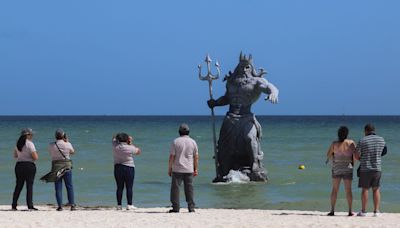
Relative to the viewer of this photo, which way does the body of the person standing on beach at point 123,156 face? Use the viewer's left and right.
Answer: facing away from the viewer and to the right of the viewer

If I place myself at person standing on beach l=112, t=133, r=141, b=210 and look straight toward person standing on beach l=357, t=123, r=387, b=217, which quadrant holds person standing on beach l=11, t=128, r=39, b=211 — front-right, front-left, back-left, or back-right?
back-right

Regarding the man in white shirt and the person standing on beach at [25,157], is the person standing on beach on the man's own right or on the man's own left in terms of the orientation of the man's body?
on the man's own left

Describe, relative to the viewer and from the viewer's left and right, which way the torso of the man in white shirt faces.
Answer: facing away from the viewer

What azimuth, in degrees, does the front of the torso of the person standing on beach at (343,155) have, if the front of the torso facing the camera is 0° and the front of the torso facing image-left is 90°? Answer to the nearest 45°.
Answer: approximately 180°

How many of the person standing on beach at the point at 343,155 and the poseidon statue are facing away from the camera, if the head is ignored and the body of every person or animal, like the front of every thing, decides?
1

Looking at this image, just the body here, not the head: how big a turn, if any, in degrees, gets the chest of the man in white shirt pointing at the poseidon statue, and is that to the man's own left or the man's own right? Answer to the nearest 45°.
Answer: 0° — they already face it

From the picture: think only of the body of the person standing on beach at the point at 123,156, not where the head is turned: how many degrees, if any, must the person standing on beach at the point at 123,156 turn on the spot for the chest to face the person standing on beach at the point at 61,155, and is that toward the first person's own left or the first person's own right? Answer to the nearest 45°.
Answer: approximately 135° to the first person's own left

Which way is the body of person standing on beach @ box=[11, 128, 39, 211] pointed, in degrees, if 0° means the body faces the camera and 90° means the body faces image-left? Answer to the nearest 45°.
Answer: approximately 225°

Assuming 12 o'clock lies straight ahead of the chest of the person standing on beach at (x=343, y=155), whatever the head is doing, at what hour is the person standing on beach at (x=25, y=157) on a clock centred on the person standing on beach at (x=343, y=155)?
the person standing on beach at (x=25, y=157) is roughly at 9 o'clock from the person standing on beach at (x=343, y=155).
